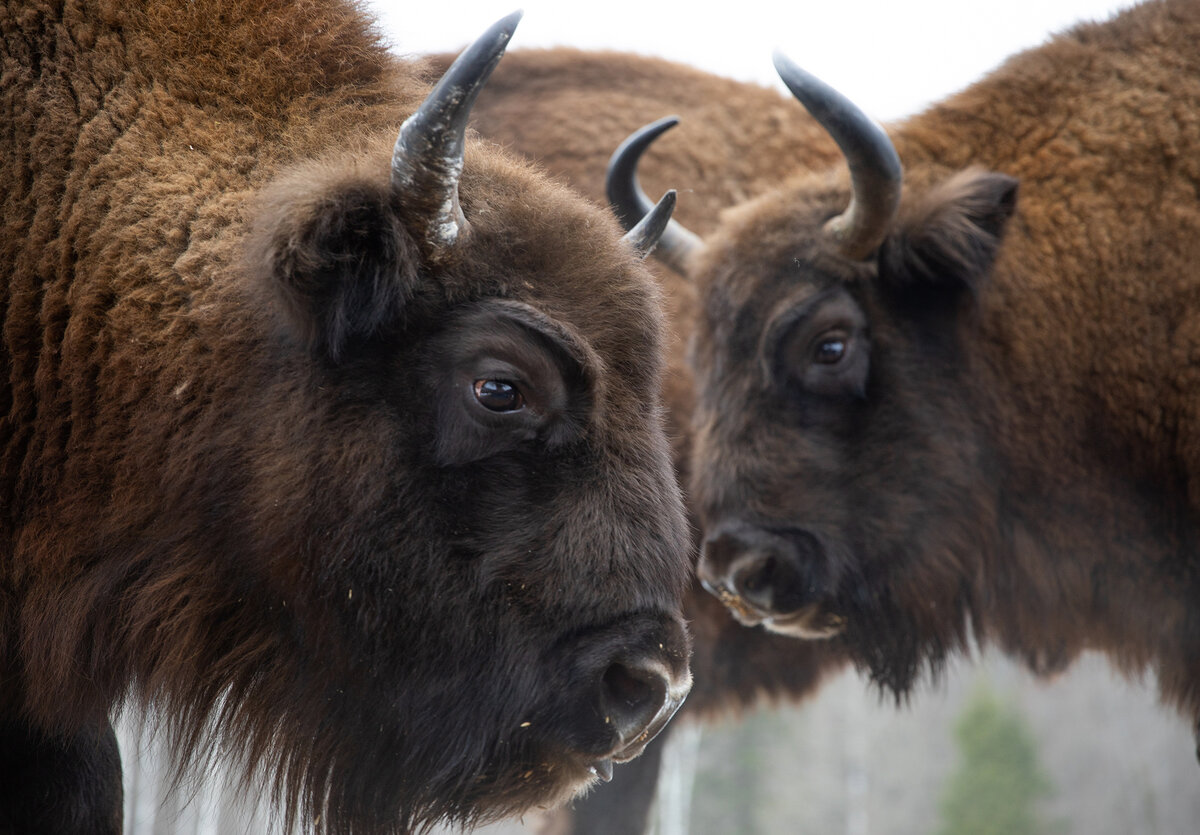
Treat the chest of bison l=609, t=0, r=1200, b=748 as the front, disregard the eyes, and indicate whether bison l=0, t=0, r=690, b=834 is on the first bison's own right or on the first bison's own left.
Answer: on the first bison's own left

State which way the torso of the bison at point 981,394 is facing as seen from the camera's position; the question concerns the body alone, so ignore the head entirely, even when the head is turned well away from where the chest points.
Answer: to the viewer's left
